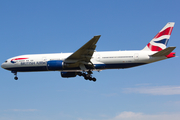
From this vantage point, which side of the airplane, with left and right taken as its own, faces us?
left
